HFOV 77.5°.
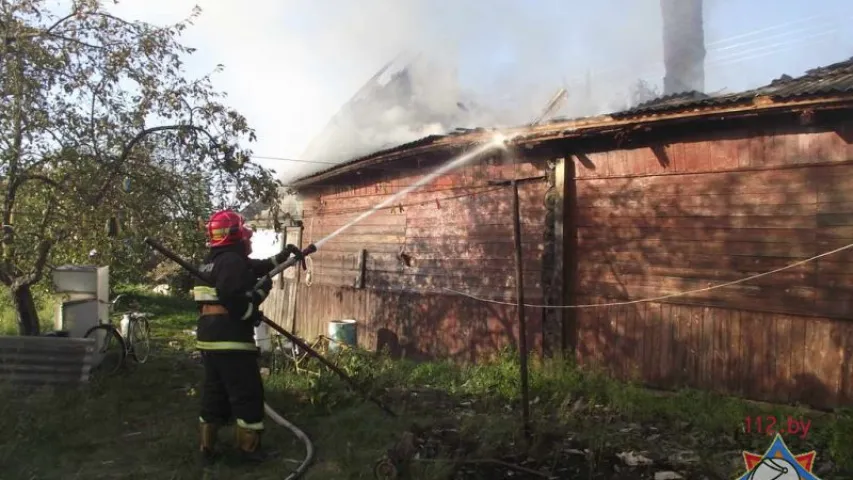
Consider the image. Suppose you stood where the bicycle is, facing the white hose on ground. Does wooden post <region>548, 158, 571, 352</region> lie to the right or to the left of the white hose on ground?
left

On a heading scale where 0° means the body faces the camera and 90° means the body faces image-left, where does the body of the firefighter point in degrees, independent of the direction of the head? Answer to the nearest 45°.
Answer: approximately 225°

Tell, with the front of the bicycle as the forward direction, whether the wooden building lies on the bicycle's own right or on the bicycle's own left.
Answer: on the bicycle's own left

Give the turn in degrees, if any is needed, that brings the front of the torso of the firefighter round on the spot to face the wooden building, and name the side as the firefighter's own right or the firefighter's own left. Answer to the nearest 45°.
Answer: approximately 45° to the firefighter's own right
